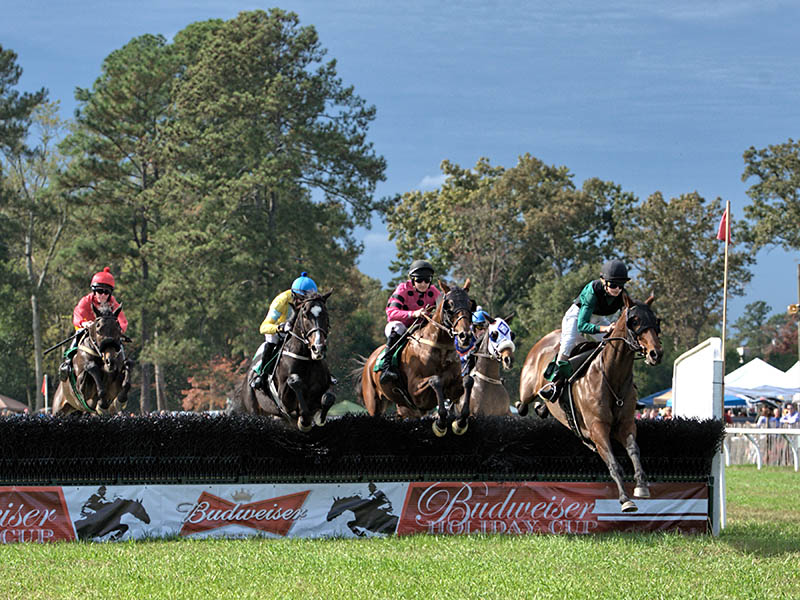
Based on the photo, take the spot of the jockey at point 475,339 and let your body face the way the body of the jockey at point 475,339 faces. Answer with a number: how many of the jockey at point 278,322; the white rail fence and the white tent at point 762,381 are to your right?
1

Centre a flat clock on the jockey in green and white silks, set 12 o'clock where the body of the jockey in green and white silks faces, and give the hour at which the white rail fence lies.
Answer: The white rail fence is roughly at 8 o'clock from the jockey in green and white silks.

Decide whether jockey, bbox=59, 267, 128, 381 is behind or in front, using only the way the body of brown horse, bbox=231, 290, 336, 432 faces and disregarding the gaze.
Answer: behind

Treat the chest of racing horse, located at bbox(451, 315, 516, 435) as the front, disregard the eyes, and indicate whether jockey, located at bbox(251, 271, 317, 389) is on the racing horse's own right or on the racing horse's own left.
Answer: on the racing horse's own right

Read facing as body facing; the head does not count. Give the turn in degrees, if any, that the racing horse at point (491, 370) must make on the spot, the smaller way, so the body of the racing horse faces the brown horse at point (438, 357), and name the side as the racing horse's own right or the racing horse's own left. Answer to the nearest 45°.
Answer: approximately 45° to the racing horse's own right

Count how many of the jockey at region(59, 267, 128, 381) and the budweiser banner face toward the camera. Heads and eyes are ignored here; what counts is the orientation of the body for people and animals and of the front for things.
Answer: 2
